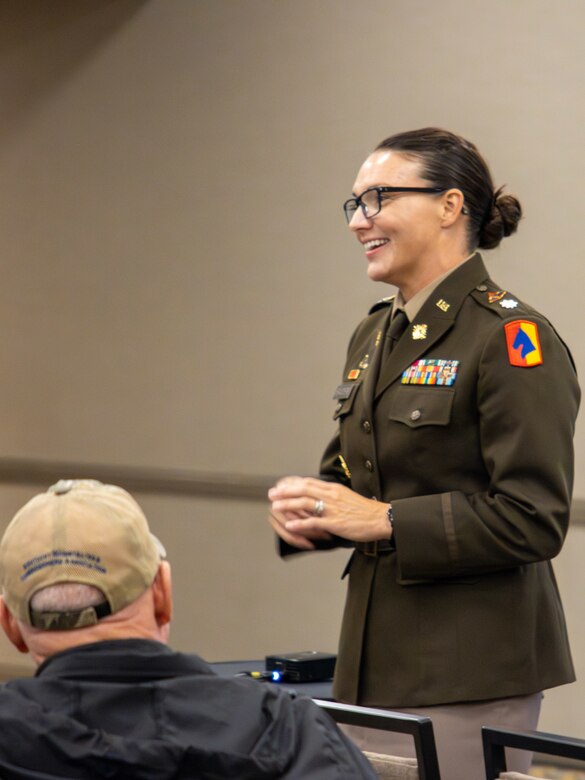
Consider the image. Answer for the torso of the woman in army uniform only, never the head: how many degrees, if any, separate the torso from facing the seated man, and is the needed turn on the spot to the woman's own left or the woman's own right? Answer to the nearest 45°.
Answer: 0° — they already face them

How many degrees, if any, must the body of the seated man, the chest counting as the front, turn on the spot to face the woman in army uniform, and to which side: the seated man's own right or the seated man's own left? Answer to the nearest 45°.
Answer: approximately 45° to the seated man's own right

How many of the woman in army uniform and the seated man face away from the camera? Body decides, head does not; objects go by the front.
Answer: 1

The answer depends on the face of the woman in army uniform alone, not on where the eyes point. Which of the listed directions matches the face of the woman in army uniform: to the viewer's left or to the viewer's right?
to the viewer's left

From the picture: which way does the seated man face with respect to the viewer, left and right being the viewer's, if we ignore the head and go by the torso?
facing away from the viewer

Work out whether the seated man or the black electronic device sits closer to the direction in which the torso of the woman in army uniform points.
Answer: the seated man

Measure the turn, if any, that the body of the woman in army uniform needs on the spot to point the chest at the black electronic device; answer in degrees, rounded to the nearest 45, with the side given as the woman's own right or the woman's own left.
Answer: approximately 90° to the woman's own right

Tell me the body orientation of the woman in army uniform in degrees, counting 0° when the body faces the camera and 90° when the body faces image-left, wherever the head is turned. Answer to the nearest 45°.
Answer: approximately 45°

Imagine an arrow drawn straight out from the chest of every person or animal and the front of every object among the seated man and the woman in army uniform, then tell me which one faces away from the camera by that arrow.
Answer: the seated man
